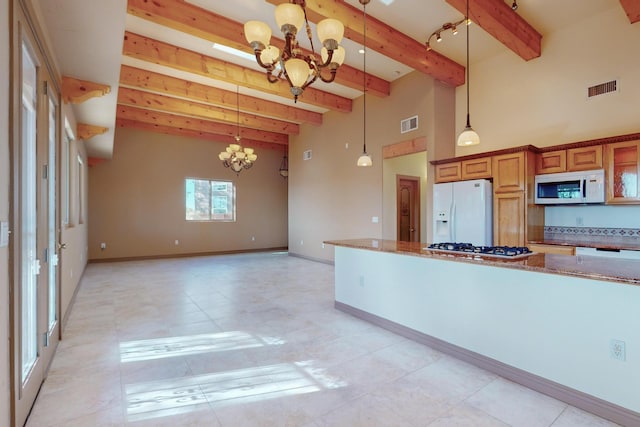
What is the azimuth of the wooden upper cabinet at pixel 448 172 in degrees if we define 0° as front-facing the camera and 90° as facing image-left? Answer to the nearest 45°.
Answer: approximately 45°

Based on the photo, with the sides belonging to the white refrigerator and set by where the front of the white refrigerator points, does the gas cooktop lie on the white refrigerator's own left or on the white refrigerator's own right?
on the white refrigerator's own left

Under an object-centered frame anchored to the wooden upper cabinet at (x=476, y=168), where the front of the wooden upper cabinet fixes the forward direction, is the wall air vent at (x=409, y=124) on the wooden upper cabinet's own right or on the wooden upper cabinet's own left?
on the wooden upper cabinet's own right

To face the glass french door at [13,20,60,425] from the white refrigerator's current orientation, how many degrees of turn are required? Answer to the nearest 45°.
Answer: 0° — it already faces it

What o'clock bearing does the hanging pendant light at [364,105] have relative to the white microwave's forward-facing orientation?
The hanging pendant light is roughly at 1 o'clock from the white microwave.

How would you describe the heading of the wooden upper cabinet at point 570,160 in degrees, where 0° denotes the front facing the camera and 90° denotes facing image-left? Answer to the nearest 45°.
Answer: approximately 45°

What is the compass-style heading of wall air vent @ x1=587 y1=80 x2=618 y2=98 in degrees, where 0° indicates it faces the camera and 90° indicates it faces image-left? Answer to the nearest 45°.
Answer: approximately 45°

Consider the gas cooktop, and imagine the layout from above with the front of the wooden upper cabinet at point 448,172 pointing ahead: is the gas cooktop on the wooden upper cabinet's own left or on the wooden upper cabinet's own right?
on the wooden upper cabinet's own left

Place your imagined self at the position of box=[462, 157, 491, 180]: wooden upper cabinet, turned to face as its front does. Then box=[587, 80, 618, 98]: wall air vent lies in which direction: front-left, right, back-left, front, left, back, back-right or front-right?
back-left

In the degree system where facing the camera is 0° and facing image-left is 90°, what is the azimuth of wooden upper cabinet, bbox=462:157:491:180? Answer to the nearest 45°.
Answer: approximately 45°

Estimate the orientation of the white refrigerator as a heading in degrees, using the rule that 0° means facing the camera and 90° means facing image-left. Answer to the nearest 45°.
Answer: approximately 45°

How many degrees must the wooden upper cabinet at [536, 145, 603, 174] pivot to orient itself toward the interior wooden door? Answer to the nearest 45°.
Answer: approximately 90° to its right
